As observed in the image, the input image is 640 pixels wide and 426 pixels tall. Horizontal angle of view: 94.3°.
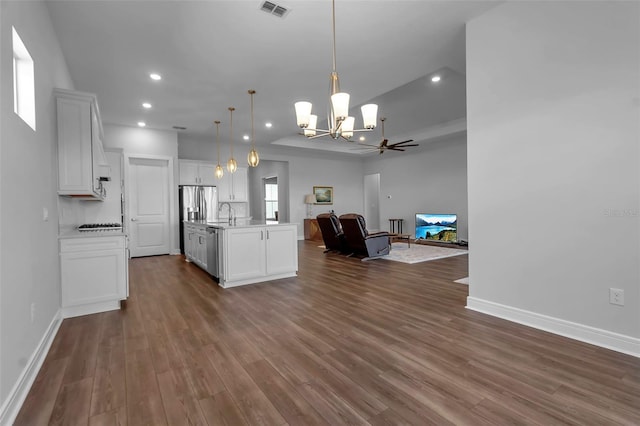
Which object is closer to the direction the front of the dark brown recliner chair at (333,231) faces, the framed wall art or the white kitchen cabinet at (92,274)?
the framed wall art

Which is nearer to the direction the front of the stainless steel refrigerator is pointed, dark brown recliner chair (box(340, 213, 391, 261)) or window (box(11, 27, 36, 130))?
the window

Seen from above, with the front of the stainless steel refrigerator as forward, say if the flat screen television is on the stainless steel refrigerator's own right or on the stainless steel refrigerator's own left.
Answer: on the stainless steel refrigerator's own left

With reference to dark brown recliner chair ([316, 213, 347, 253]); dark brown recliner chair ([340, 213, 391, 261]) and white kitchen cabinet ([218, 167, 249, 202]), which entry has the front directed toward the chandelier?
the white kitchen cabinet

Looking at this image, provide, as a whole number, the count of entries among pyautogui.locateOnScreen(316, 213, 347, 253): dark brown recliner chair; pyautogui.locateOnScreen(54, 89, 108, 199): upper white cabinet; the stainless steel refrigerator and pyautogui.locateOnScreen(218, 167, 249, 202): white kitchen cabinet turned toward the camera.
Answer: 2

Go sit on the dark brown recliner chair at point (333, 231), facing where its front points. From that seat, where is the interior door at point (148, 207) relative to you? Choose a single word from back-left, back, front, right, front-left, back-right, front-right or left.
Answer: back-left

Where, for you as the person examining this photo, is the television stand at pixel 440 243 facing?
facing the viewer and to the left of the viewer

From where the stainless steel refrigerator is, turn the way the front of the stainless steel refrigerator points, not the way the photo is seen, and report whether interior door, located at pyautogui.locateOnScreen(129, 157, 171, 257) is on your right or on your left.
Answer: on your right

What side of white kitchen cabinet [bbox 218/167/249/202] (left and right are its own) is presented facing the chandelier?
front

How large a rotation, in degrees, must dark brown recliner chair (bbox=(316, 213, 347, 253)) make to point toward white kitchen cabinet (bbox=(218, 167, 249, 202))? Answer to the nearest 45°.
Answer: approximately 90° to its left

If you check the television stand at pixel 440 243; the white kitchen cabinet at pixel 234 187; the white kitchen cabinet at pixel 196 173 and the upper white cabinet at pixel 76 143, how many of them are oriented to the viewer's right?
1

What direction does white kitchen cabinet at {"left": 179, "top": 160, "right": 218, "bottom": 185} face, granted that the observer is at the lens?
facing the viewer

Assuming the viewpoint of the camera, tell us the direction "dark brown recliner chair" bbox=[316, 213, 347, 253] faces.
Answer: facing away from the viewer and to the right of the viewer

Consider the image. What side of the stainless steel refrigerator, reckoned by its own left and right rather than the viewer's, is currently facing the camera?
front

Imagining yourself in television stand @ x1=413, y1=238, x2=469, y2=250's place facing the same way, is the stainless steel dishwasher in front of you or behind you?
in front

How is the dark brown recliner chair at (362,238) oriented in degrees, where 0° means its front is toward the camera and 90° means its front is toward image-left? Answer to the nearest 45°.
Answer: approximately 225°

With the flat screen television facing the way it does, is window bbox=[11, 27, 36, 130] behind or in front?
in front
